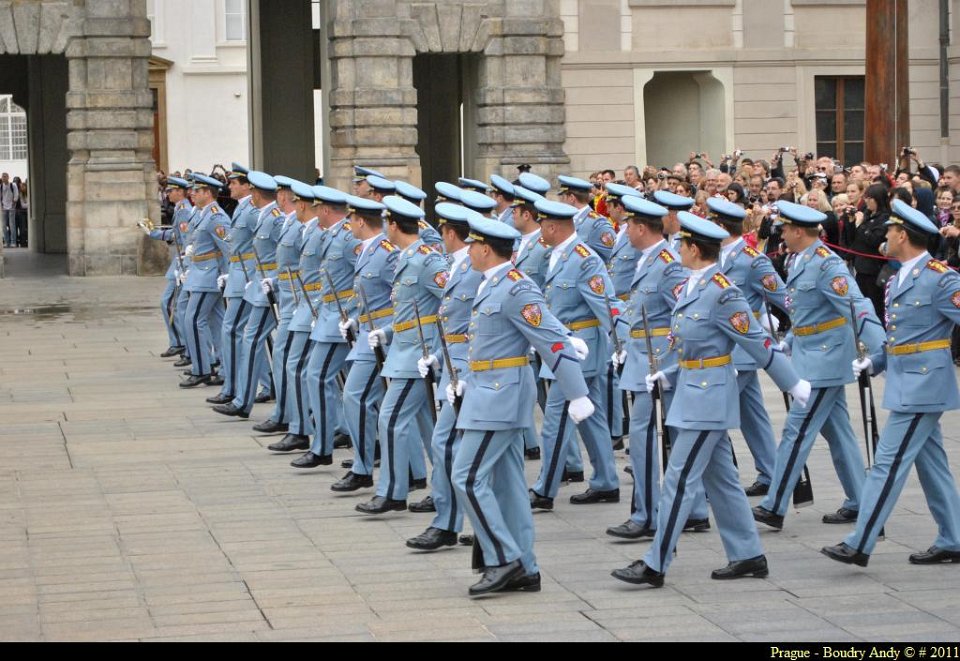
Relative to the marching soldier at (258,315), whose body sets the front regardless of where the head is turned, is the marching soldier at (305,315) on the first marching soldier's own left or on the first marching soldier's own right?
on the first marching soldier's own left

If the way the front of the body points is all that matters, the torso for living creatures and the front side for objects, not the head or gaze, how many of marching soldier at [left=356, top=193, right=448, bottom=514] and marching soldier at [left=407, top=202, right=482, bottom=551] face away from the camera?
0

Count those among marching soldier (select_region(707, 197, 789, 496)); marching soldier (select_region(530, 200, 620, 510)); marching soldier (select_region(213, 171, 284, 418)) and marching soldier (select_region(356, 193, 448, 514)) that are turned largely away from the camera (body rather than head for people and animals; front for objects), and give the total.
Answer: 0

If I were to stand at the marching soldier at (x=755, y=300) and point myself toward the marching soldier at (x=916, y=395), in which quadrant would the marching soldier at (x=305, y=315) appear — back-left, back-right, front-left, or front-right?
back-right

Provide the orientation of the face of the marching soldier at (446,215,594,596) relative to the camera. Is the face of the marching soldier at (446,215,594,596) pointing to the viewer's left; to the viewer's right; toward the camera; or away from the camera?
to the viewer's left

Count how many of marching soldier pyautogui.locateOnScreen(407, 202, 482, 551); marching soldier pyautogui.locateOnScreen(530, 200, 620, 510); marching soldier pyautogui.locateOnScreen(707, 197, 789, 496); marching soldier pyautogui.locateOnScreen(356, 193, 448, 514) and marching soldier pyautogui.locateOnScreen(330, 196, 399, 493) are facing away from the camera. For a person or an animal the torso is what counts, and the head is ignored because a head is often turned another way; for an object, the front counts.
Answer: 0

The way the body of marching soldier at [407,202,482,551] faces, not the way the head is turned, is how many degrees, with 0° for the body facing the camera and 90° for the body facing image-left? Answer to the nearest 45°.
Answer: approximately 45°

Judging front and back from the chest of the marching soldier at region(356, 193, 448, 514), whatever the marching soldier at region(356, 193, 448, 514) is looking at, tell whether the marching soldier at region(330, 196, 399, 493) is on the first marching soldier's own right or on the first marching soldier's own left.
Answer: on the first marching soldier's own right

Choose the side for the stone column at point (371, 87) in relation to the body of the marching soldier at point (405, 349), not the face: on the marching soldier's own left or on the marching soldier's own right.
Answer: on the marching soldier's own right

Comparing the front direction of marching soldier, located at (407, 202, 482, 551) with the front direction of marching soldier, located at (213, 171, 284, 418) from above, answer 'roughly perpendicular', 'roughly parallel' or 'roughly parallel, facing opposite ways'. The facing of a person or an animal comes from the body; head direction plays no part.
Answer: roughly parallel

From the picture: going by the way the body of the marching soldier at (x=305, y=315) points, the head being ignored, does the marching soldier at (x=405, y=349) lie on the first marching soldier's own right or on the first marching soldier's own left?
on the first marching soldier's own left

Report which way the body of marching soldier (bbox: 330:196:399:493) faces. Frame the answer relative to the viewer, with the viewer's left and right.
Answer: facing the viewer and to the left of the viewer
